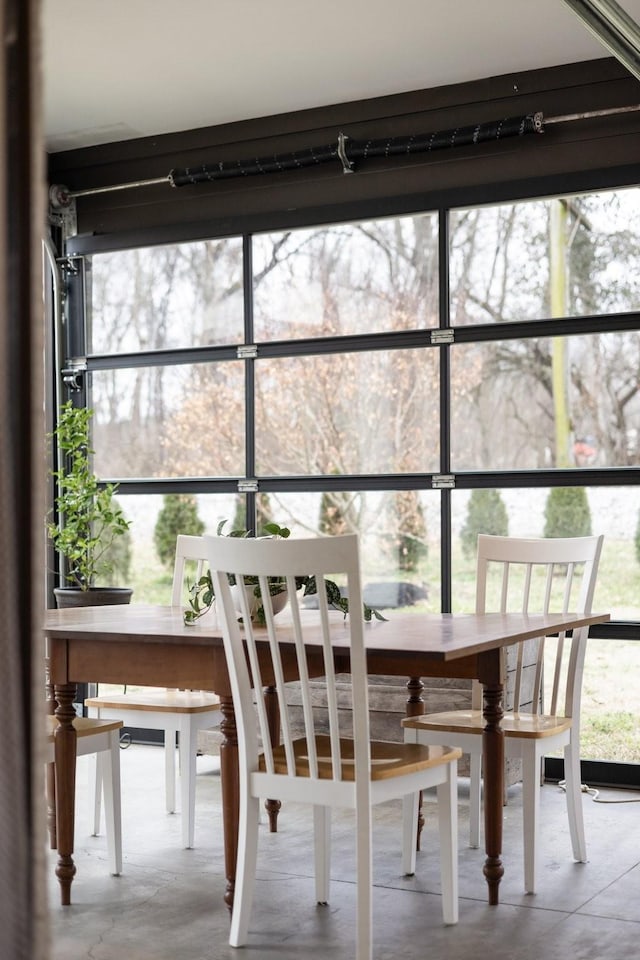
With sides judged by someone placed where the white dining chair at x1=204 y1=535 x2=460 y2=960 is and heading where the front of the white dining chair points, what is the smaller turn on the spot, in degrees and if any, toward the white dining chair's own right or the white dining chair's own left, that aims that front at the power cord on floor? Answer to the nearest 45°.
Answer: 0° — it already faces it

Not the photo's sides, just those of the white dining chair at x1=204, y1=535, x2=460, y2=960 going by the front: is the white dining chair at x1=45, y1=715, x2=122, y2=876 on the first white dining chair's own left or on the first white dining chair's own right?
on the first white dining chair's own left

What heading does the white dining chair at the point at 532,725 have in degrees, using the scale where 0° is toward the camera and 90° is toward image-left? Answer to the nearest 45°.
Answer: approximately 45°

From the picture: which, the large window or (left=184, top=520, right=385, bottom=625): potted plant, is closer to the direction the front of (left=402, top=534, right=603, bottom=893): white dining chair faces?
the potted plant

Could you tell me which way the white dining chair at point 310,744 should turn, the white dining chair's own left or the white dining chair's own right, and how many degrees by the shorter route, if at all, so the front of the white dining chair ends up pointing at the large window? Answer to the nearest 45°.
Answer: approximately 45° to the white dining chair's own left

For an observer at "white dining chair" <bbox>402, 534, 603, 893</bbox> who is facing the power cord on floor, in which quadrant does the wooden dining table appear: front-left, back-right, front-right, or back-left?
back-left

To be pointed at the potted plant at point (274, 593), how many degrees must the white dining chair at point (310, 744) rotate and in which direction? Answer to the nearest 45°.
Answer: approximately 45° to its left

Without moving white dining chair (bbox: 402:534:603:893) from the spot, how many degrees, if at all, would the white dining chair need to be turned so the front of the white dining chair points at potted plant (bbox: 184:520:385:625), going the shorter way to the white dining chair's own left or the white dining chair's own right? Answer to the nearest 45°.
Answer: approximately 45° to the white dining chair's own right

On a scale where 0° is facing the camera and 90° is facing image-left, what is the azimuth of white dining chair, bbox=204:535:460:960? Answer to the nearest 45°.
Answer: approximately 225°

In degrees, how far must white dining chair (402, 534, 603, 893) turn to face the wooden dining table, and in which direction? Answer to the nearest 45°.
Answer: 0° — it already faces it

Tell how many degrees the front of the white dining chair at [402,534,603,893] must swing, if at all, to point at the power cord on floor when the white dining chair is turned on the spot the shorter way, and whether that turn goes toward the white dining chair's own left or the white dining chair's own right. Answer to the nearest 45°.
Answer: approximately 135° to the white dining chair's own right
